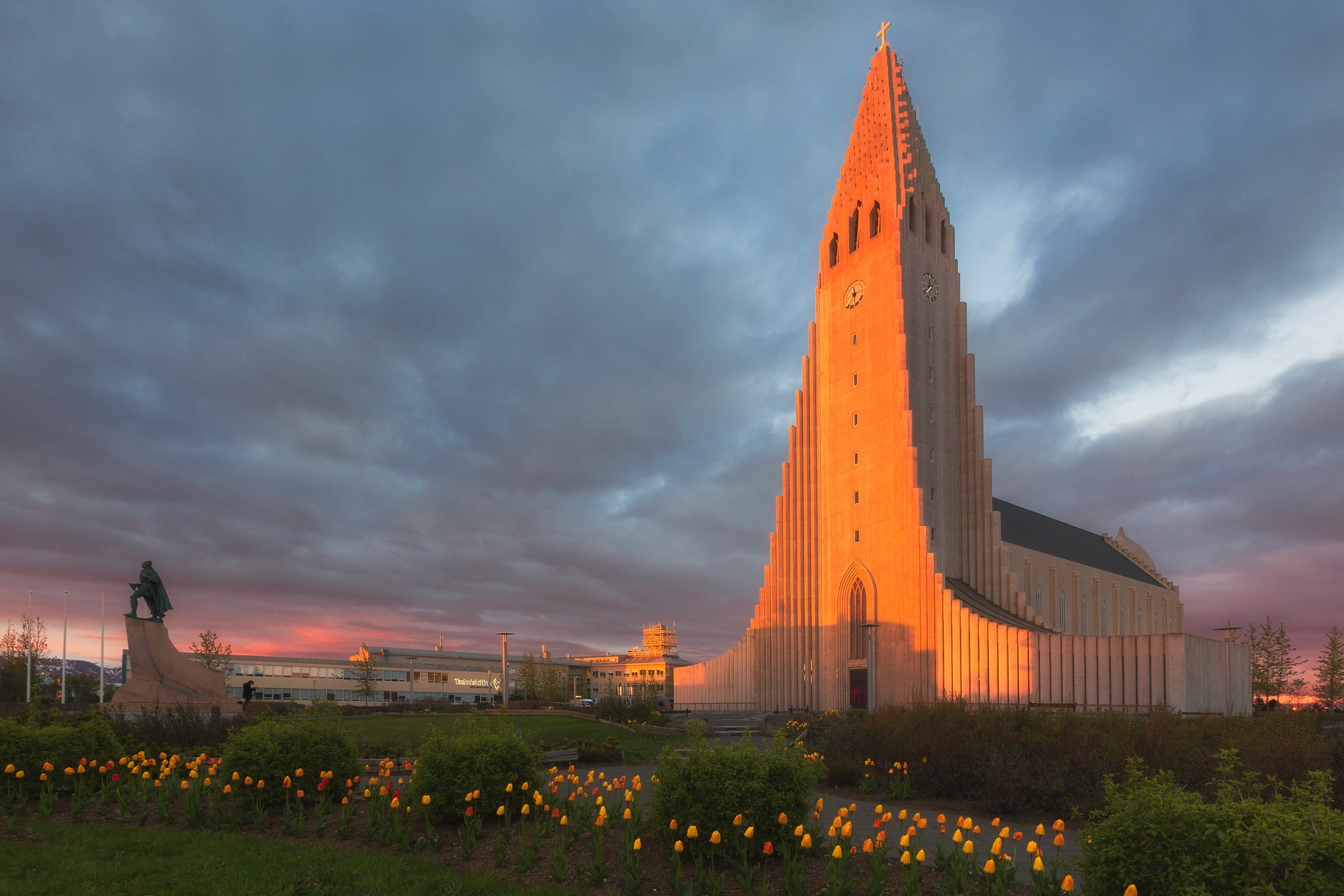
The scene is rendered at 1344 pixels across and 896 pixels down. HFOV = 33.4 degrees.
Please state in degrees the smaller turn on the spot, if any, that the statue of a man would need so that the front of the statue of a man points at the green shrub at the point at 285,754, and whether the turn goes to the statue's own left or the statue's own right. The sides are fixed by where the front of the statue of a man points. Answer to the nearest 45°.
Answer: approximately 90° to the statue's own left

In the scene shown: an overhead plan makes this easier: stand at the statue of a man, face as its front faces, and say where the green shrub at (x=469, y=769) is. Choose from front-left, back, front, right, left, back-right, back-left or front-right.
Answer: left

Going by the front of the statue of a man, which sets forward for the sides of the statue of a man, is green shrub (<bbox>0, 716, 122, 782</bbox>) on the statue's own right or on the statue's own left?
on the statue's own left

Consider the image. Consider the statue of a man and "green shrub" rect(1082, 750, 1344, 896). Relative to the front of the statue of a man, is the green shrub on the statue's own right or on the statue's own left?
on the statue's own left

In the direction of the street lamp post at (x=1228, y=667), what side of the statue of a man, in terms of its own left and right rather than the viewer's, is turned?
back

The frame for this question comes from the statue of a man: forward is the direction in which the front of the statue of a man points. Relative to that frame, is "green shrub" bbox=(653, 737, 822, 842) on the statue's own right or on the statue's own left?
on the statue's own left

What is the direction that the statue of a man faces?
to the viewer's left
